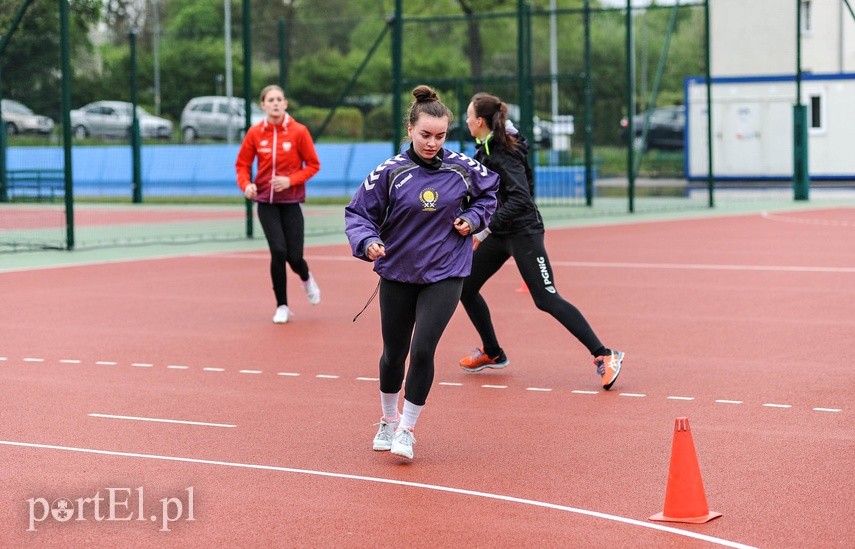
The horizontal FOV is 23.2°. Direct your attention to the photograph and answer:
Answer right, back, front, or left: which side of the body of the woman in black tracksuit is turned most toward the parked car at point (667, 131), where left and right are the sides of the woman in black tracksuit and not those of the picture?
right

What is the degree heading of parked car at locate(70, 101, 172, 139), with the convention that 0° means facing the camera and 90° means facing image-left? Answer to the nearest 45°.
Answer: approximately 270°

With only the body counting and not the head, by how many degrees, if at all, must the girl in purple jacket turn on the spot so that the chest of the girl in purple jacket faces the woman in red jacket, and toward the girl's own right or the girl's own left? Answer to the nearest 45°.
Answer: approximately 180°

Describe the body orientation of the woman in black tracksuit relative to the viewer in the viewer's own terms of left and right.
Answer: facing to the left of the viewer

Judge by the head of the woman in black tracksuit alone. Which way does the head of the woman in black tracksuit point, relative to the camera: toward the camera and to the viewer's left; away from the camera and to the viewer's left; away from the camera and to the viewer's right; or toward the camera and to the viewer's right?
away from the camera and to the viewer's left

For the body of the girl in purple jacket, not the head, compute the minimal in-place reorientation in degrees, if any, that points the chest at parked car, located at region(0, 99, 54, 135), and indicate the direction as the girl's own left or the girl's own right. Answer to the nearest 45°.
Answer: approximately 180°

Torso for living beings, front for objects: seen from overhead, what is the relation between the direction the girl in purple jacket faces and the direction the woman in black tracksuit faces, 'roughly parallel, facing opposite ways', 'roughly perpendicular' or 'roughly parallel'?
roughly perpendicular

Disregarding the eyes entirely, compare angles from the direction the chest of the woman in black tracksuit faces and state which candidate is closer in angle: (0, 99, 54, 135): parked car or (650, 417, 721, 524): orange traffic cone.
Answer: the parked car
